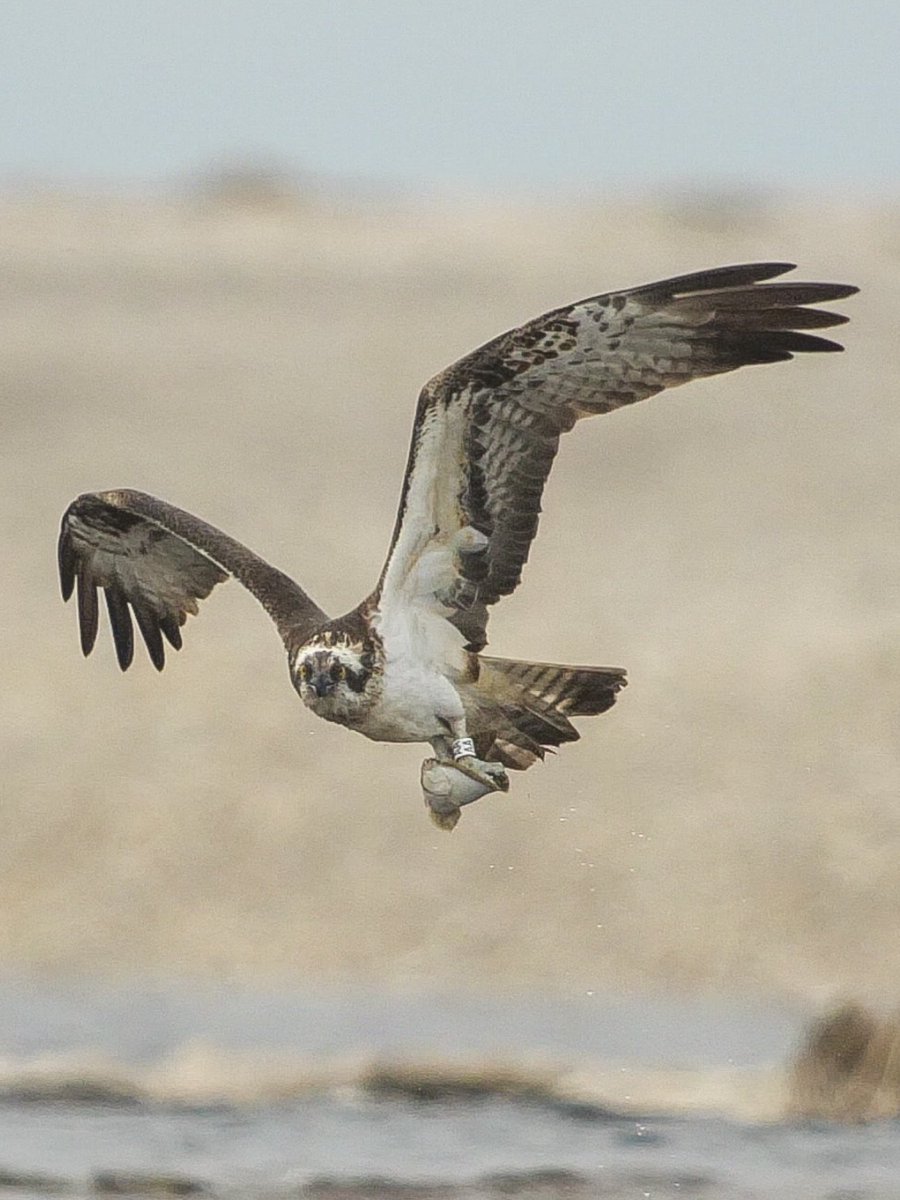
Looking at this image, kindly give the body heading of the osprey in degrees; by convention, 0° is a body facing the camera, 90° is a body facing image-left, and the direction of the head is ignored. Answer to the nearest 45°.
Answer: approximately 45°
